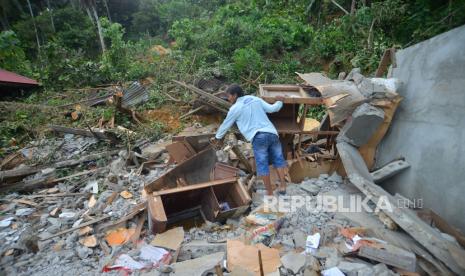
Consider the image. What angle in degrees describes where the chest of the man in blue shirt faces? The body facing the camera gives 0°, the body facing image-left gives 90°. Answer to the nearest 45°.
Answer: approximately 135°

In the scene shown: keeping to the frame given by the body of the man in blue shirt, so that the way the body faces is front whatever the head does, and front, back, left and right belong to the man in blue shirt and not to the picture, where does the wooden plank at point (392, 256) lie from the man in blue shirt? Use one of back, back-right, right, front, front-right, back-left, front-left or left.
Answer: back

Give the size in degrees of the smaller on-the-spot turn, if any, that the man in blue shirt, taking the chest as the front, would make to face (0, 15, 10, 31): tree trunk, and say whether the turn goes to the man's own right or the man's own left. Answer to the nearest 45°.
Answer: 0° — they already face it

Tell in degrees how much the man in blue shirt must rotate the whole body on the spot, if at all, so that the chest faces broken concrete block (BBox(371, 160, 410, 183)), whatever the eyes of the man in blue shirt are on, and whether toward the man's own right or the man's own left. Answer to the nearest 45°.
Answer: approximately 135° to the man's own right
